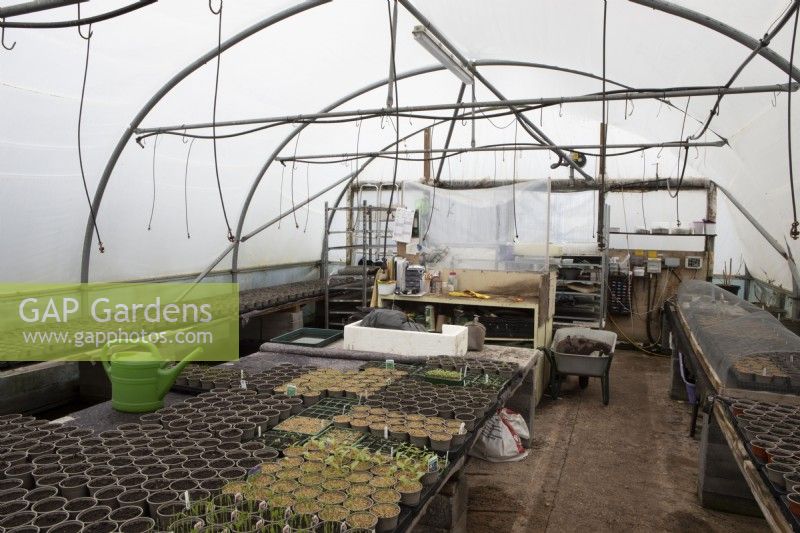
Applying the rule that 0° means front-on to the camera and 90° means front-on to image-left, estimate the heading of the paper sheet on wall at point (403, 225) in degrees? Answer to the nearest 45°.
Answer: approximately 0°

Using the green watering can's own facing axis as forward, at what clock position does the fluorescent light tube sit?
The fluorescent light tube is roughly at 11 o'clock from the green watering can.

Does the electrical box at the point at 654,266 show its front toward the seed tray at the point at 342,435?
yes

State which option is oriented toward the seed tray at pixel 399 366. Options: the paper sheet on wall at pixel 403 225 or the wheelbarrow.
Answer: the paper sheet on wall

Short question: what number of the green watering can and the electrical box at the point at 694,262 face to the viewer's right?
1

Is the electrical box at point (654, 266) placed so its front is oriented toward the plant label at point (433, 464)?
yes
